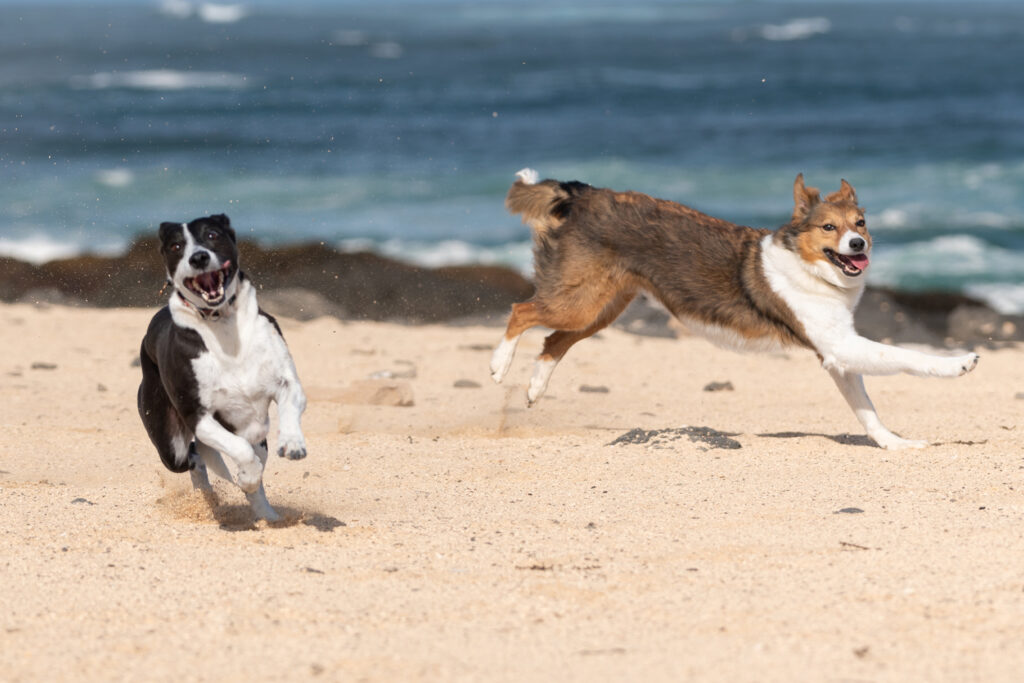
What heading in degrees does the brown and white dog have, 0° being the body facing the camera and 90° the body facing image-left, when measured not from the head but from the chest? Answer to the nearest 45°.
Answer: approximately 270°

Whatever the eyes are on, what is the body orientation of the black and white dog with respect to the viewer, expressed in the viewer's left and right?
facing the viewer and to the right of the viewer

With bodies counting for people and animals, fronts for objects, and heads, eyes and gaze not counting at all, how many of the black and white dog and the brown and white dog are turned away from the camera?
0

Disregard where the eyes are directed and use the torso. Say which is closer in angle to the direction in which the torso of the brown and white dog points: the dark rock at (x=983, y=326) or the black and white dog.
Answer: the dark rock

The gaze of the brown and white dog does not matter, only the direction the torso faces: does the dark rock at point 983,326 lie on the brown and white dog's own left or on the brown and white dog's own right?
on the brown and white dog's own left

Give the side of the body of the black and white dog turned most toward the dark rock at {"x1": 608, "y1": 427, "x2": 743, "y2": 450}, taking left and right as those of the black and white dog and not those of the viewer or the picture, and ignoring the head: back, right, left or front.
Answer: left

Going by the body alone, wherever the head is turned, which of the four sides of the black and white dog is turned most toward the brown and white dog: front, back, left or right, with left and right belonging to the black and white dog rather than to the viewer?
left
